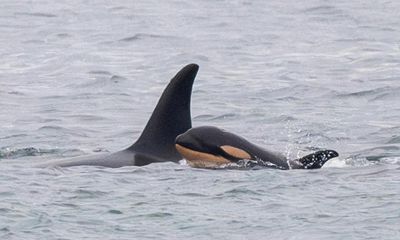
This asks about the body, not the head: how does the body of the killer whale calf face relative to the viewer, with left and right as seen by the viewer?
facing to the left of the viewer

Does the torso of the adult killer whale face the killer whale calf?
no

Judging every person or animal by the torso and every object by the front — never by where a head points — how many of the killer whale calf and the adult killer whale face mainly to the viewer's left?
2

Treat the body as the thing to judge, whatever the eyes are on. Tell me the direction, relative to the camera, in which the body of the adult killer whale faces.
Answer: to the viewer's left

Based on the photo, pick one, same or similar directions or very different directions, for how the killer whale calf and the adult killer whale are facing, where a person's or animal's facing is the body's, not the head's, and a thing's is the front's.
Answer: same or similar directions
